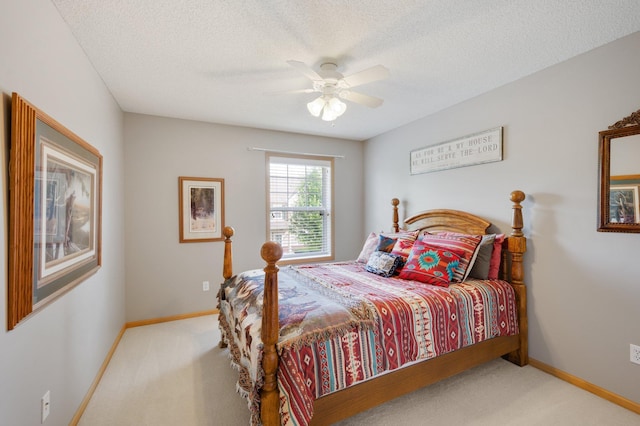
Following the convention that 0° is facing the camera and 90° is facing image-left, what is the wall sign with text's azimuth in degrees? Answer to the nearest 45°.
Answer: approximately 45°

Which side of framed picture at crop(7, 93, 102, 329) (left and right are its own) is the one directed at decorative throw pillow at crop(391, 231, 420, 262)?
front

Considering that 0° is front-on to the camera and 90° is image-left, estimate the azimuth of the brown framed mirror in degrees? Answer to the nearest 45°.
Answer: approximately 45°

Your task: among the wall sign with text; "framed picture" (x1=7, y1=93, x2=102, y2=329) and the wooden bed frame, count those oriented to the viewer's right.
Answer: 1

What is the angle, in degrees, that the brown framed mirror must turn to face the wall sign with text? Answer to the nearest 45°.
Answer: approximately 45° to its right

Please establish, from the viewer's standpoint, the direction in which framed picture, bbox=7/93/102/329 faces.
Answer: facing to the right of the viewer
